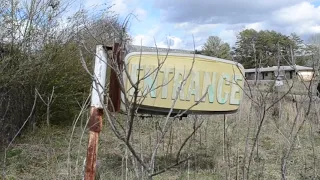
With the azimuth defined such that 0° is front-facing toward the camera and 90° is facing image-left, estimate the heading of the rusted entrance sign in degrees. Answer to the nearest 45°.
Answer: approximately 0°
